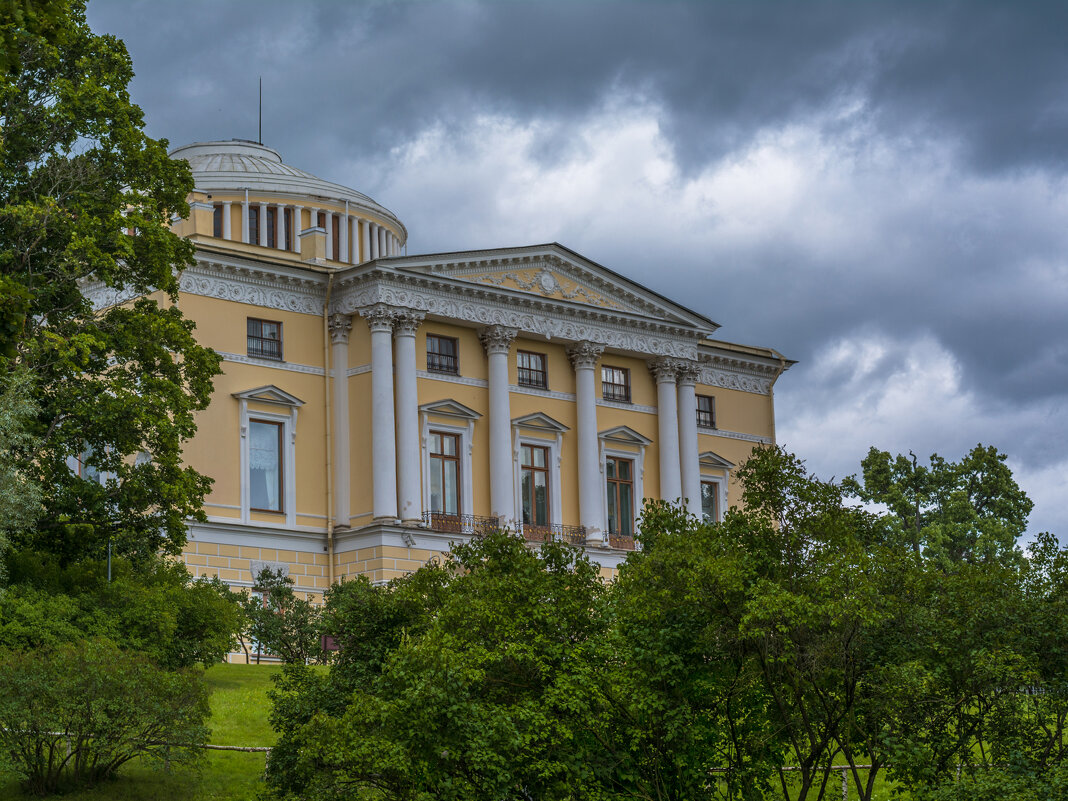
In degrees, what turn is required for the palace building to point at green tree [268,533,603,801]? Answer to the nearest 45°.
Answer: approximately 45° to its right

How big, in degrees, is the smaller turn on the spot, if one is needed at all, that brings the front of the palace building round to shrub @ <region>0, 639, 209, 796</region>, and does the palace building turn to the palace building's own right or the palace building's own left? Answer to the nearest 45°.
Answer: approximately 45° to the palace building's own right

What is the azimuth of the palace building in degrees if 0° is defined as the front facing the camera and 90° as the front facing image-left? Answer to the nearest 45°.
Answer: approximately 315°

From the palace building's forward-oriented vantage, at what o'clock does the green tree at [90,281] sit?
The green tree is roughly at 2 o'clock from the palace building.

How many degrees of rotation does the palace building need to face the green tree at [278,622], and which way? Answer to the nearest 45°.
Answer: approximately 45° to its right
